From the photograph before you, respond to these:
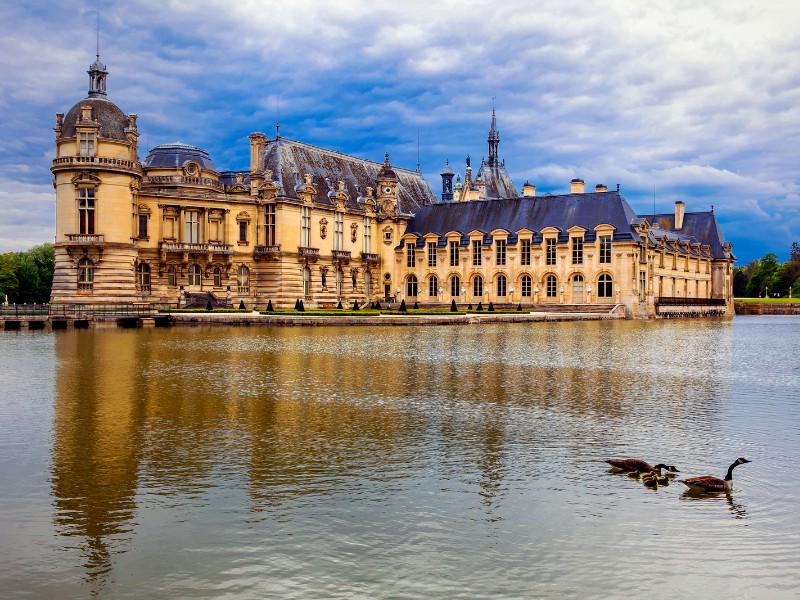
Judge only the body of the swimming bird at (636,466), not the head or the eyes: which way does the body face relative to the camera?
to the viewer's right

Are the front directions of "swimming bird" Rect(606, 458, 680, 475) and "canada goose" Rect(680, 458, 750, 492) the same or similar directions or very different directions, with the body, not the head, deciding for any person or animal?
same or similar directions

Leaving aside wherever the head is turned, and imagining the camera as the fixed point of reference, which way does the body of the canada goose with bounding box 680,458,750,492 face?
to the viewer's right

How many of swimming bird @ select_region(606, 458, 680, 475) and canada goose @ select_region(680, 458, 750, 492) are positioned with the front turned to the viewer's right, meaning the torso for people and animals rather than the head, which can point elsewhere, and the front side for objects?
2

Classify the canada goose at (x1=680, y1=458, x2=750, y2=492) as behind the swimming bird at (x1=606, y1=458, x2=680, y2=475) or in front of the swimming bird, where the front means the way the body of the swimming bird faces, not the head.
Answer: in front

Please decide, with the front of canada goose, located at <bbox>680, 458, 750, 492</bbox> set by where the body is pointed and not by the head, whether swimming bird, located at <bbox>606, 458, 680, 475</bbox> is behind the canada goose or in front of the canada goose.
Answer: behind
